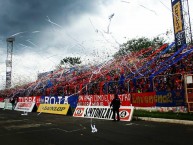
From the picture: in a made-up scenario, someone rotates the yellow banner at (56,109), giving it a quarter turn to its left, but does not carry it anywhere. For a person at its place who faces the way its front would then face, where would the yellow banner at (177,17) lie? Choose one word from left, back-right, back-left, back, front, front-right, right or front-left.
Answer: front-left

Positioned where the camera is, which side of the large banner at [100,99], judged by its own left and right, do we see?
front

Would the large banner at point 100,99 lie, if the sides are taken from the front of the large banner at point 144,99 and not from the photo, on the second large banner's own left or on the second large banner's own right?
on the second large banner's own right

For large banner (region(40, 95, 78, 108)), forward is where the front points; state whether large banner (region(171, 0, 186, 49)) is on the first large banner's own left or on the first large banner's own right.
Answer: on the first large banner's own left

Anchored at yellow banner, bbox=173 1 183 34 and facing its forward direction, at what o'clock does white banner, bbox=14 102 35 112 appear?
The white banner is roughly at 2 o'clock from the yellow banner.

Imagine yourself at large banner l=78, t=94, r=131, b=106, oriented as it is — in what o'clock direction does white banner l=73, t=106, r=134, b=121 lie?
The white banner is roughly at 12 o'clock from the large banner.

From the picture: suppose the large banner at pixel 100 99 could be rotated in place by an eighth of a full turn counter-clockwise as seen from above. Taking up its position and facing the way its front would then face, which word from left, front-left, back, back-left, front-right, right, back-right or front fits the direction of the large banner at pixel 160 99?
front

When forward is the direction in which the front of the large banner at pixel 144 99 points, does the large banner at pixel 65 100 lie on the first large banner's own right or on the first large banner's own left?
on the first large banner's own right

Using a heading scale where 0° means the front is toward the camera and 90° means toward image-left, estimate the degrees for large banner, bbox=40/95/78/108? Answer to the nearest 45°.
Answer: approximately 0°
